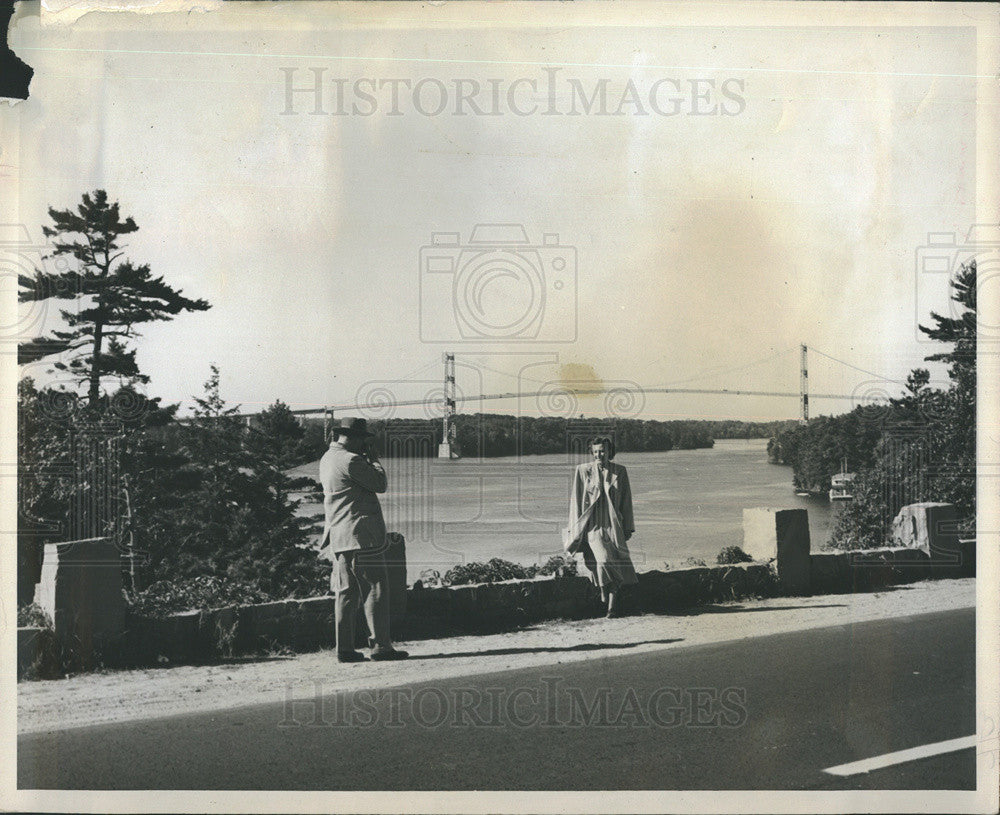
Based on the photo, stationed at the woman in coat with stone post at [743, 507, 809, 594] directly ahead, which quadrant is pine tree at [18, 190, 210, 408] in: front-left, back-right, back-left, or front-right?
back-left

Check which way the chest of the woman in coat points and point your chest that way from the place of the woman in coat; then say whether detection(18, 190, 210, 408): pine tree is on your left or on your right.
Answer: on your right

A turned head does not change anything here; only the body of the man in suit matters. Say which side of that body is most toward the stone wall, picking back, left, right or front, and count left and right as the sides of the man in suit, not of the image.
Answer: front

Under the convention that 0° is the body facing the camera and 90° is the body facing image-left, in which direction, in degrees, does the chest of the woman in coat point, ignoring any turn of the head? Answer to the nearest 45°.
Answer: approximately 0°

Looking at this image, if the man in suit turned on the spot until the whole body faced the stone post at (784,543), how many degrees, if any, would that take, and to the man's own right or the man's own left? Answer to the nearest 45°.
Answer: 0° — they already face it

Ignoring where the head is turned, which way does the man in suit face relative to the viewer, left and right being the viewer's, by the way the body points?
facing away from the viewer and to the right of the viewer

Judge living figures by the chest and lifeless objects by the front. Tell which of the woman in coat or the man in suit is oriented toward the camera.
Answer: the woman in coat

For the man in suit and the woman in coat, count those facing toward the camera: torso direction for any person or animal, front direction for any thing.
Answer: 1
